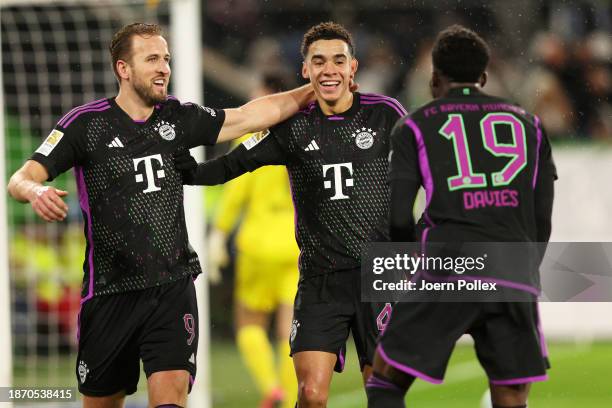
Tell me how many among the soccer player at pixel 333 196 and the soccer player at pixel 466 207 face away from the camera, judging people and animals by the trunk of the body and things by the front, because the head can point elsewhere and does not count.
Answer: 1

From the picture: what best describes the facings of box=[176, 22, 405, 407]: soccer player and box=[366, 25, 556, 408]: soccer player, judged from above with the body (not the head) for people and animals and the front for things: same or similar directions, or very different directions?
very different directions

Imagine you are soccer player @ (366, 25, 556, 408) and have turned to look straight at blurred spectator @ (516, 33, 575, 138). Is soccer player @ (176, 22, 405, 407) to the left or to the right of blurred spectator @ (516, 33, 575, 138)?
left

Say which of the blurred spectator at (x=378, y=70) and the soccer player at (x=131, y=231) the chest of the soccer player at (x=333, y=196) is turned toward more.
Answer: the soccer player

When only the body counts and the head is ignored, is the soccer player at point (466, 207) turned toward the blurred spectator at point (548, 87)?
yes

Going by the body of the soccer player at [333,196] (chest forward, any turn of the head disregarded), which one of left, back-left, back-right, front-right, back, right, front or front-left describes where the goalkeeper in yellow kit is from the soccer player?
back

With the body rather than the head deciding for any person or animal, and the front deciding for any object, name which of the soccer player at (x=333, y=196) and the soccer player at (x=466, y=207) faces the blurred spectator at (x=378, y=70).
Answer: the soccer player at (x=466, y=207)

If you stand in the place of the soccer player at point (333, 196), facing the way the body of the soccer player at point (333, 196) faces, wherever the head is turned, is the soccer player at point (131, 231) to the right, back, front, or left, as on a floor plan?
right

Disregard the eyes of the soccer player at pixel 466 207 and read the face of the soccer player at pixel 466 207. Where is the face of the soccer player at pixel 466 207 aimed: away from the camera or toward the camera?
away from the camera

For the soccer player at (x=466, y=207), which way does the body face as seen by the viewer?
away from the camera

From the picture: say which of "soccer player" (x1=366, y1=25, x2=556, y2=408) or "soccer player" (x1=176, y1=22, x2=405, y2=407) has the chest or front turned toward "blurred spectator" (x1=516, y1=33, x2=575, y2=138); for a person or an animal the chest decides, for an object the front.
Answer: "soccer player" (x1=366, y1=25, x2=556, y2=408)
